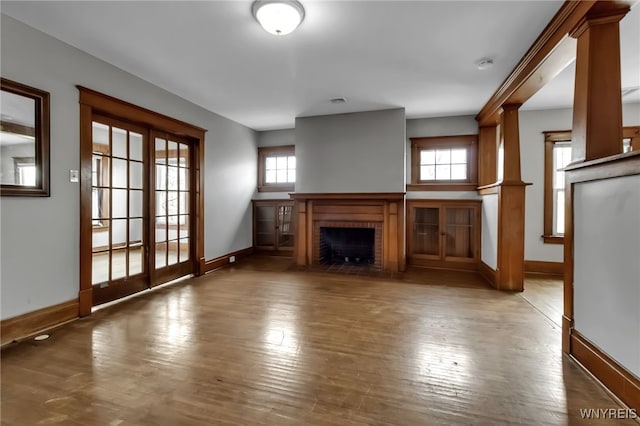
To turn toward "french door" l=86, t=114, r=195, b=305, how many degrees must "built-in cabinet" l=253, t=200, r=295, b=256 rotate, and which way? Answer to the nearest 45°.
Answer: approximately 45° to its right

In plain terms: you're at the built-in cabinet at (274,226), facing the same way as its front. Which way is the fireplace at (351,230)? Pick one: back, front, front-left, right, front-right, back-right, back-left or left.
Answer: front-left

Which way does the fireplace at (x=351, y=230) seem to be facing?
toward the camera

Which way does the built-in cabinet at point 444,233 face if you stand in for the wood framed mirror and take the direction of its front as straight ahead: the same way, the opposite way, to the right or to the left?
to the right

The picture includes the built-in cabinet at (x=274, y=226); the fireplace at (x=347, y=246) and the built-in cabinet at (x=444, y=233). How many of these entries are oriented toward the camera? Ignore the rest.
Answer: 3

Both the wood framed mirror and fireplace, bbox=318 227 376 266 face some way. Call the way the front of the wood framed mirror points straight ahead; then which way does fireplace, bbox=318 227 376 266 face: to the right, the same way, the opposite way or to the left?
to the right

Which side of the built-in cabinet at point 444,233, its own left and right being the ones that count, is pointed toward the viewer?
front

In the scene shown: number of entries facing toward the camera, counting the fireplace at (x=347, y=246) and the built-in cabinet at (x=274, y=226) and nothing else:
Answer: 2

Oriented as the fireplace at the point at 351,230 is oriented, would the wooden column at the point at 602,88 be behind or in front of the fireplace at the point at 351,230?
in front

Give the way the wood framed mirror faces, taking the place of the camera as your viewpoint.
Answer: facing the viewer and to the right of the viewer

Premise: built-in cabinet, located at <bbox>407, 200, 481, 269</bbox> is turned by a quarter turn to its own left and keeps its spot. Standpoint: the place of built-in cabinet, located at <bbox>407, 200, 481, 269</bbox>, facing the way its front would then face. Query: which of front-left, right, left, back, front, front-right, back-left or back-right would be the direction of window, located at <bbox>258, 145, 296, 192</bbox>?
back

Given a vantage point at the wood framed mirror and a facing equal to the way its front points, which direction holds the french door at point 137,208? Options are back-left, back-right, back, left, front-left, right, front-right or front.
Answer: left

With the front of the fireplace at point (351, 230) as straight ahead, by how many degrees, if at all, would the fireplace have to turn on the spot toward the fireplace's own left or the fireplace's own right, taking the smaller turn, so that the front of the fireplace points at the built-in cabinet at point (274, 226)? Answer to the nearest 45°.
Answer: approximately 135° to the fireplace's own right

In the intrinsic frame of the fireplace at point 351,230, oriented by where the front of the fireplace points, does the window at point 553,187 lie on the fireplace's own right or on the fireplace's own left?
on the fireplace's own left

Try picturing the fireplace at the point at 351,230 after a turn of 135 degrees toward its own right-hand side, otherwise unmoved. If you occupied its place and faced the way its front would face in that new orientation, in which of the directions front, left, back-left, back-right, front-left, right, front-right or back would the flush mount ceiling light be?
back-left
